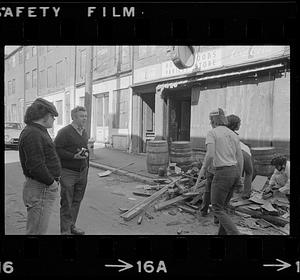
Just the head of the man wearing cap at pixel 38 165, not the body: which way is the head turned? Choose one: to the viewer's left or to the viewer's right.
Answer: to the viewer's right

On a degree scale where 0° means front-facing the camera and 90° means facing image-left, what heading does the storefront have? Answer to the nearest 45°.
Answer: approximately 45°

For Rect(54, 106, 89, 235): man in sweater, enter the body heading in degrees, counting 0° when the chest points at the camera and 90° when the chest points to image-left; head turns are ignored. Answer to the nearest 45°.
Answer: approximately 315°

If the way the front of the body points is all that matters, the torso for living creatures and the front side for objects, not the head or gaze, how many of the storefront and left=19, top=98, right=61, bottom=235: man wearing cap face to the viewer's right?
1

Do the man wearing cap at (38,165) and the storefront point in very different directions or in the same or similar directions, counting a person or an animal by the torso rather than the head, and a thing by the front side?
very different directions

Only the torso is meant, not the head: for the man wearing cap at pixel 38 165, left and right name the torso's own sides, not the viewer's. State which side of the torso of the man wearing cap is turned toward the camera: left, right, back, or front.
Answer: right

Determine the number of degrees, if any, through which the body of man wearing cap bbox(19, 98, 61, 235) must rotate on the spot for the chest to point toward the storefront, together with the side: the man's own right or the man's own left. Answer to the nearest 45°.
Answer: approximately 45° to the man's own left
